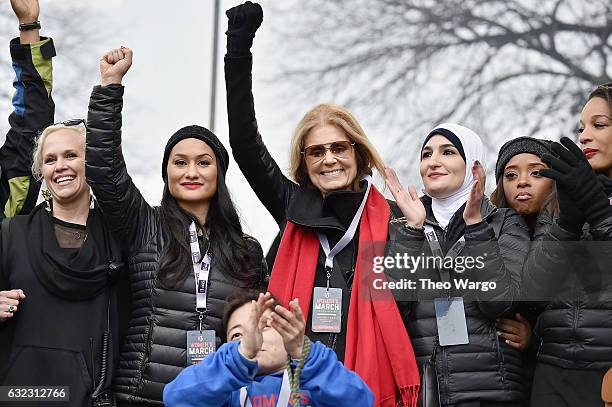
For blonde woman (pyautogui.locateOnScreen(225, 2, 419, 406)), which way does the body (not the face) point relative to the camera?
toward the camera

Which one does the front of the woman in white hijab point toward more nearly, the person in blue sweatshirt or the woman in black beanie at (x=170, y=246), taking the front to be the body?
the person in blue sweatshirt

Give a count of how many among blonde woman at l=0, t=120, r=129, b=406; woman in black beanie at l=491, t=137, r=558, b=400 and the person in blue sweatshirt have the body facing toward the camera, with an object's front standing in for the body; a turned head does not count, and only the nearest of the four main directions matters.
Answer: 3

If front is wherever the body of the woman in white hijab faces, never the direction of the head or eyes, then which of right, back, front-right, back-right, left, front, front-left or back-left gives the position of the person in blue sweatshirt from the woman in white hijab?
front

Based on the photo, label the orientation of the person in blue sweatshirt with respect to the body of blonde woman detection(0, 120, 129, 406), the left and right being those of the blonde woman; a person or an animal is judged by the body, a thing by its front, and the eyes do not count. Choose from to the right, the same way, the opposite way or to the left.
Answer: the same way

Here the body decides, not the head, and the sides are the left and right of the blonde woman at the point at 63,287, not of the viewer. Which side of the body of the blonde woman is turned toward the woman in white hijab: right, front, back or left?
left

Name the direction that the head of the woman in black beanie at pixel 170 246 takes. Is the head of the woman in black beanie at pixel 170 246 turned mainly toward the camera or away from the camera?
toward the camera

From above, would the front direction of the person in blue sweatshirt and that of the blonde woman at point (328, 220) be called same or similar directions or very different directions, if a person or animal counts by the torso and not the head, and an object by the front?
same or similar directions

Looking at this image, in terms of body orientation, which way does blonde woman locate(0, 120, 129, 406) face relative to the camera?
toward the camera

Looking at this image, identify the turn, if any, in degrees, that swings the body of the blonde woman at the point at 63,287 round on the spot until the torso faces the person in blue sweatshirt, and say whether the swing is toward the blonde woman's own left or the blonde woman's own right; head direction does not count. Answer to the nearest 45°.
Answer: approximately 45° to the blonde woman's own left

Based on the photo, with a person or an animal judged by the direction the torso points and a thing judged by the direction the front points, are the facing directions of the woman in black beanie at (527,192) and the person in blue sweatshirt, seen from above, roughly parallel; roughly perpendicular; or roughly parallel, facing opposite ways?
roughly parallel

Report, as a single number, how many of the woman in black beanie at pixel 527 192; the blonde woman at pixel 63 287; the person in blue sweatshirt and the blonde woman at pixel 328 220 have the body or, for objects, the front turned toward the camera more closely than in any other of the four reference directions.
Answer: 4

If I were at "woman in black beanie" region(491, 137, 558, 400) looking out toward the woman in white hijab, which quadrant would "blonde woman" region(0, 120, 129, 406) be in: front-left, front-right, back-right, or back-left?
front-right

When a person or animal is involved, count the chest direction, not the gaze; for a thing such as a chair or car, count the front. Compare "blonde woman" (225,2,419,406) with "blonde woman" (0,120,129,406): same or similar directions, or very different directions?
same or similar directions
